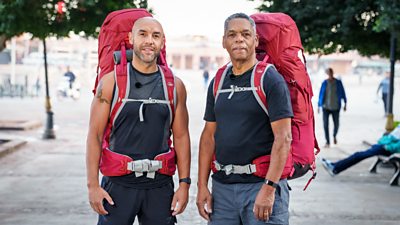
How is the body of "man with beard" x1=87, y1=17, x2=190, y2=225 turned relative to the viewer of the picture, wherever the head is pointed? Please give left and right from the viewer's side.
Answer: facing the viewer

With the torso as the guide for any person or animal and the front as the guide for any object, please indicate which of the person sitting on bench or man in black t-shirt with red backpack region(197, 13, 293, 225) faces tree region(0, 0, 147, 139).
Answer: the person sitting on bench

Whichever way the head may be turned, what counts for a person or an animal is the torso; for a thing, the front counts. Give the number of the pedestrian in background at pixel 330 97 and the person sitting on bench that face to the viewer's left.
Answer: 1

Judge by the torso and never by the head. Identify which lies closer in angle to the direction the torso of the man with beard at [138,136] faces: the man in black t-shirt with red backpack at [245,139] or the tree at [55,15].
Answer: the man in black t-shirt with red backpack

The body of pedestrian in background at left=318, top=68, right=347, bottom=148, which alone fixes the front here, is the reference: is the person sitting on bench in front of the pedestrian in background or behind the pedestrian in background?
in front

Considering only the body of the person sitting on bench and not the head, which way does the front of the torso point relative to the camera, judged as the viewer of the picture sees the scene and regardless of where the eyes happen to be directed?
to the viewer's left

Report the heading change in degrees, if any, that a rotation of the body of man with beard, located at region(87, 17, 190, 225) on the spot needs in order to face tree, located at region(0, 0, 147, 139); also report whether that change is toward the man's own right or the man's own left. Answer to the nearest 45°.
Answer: approximately 180°

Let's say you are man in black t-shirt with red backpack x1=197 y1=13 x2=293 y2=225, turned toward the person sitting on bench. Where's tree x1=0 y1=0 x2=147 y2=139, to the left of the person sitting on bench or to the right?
left

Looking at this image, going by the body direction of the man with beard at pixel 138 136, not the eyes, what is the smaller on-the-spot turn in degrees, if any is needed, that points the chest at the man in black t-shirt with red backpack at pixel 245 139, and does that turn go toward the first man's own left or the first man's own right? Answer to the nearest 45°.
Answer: approximately 90° to the first man's own left
